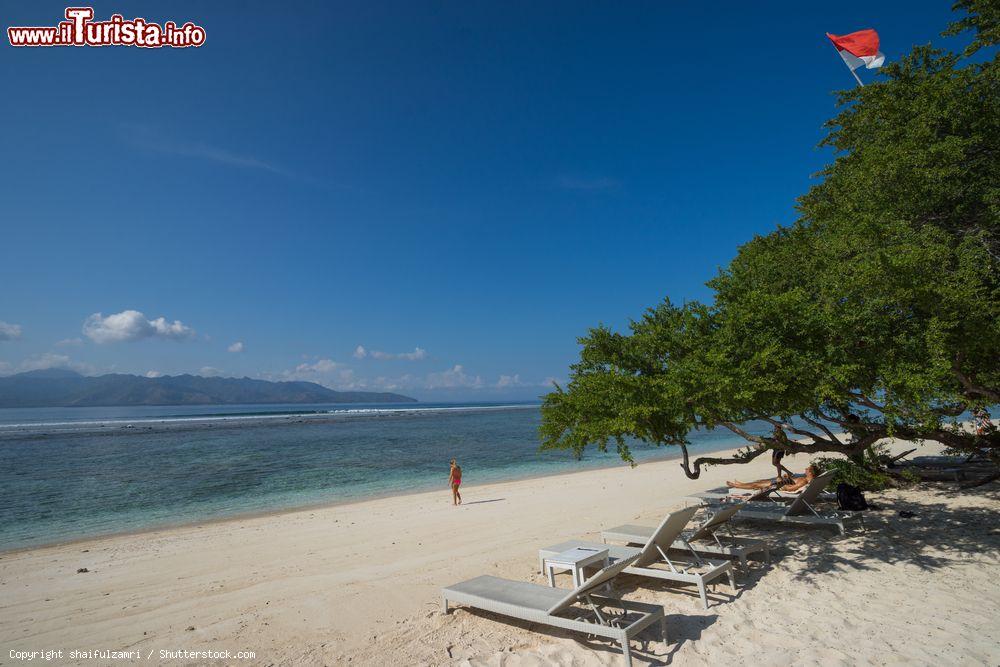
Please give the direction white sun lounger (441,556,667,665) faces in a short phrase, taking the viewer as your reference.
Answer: facing away from the viewer and to the left of the viewer

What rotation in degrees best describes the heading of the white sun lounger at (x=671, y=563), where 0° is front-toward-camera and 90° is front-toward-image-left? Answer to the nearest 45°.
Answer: approximately 135°

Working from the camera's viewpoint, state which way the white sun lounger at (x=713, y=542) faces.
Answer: facing away from the viewer and to the left of the viewer

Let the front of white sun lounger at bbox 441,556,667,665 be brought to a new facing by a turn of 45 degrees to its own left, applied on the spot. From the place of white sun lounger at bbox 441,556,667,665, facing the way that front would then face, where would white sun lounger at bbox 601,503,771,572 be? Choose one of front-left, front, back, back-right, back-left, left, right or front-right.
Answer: back-right

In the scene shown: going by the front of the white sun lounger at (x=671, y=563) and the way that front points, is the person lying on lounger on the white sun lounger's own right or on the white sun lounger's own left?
on the white sun lounger's own right

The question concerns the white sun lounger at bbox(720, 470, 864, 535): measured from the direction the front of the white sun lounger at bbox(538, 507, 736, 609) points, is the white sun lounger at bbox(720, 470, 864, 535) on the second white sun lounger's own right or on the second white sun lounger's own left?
on the second white sun lounger's own right

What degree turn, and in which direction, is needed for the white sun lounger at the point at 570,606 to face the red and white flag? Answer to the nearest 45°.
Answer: approximately 90° to its right
